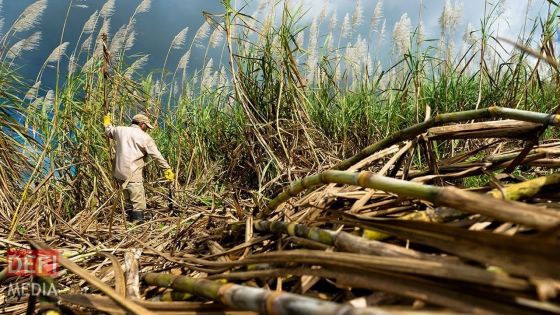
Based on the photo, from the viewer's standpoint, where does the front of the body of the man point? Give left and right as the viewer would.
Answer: facing away from the viewer and to the right of the viewer

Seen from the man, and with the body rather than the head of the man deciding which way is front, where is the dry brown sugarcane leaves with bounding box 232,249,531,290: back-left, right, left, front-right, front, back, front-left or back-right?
back-right

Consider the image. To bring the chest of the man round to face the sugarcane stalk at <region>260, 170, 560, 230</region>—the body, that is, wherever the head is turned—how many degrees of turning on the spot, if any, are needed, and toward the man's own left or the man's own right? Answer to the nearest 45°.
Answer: approximately 135° to the man's own right

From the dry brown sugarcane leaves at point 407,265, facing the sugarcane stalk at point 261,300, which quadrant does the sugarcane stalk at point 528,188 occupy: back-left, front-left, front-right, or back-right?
back-right

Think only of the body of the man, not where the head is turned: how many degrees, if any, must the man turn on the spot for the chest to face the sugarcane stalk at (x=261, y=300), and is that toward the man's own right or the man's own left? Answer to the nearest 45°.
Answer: approximately 135° to the man's own right

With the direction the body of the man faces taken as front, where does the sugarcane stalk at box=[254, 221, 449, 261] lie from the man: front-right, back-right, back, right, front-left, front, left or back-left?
back-right

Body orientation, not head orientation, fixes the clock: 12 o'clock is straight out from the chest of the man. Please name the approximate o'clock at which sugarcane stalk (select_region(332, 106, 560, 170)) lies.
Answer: The sugarcane stalk is roughly at 4 o'clock from the man.
